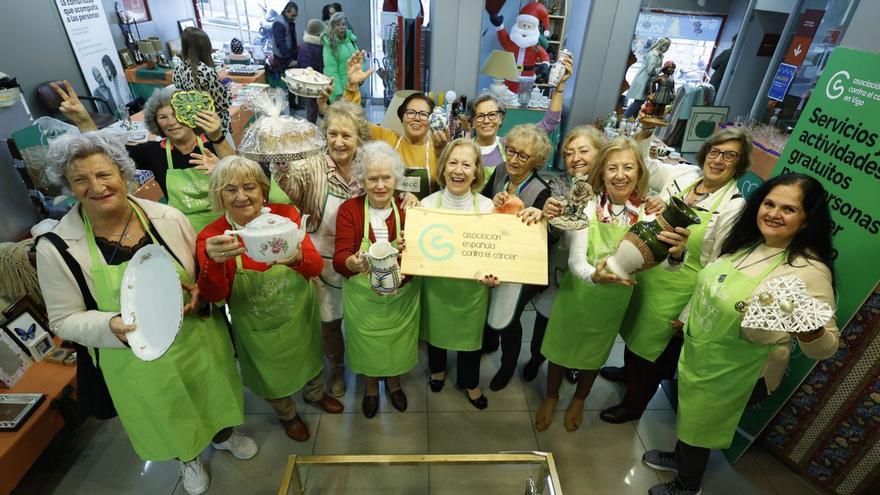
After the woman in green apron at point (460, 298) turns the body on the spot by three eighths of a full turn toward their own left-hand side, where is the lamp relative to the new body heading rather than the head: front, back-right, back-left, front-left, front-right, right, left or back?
front-left

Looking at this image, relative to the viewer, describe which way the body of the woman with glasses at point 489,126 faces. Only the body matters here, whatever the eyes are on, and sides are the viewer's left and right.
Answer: facing the viewer

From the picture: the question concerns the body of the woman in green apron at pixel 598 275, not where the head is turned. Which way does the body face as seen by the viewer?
toward the camera

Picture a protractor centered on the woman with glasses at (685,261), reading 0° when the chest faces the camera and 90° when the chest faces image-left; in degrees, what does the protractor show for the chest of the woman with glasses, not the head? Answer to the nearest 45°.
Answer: approximately 45°

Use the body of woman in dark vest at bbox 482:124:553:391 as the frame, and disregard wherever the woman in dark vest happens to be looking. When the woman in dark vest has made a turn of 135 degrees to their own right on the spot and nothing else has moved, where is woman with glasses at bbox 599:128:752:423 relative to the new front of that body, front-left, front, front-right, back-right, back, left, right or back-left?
right

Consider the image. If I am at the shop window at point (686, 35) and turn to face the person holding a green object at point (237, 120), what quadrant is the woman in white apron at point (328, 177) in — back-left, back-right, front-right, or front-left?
front-left

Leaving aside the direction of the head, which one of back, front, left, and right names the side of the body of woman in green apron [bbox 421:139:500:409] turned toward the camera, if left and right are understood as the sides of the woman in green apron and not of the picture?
front

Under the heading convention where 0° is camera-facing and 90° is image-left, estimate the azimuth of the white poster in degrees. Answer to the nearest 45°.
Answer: approximately 0°

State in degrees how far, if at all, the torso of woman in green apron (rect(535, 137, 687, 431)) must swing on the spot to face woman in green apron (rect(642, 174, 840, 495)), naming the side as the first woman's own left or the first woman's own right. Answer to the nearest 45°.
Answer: approximately 90° to the first woman's own left

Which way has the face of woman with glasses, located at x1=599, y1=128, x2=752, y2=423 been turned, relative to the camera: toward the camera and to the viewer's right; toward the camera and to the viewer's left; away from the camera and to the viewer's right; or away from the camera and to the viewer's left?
toward the camera and to the viewer's left

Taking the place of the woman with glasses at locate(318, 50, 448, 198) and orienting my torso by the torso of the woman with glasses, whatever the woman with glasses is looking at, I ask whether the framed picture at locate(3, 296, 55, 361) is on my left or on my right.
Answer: on my right

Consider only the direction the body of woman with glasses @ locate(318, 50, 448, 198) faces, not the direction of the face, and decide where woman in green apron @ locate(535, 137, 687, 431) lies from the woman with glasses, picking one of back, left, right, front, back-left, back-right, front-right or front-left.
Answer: front-left

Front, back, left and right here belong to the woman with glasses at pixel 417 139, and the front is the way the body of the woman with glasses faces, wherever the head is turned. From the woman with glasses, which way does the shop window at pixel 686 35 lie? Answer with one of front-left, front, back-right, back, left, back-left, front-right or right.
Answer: back-left
